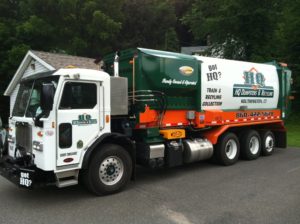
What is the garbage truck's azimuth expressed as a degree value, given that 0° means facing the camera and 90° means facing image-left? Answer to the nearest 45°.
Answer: approximately 45°
